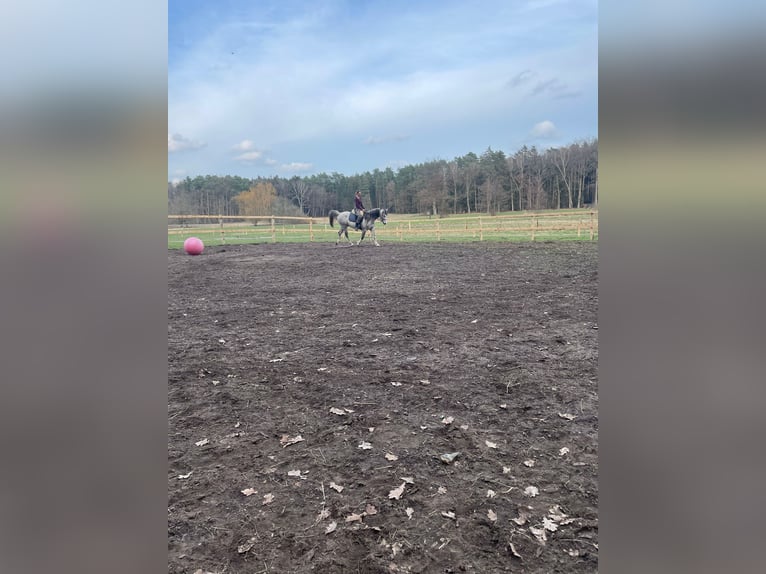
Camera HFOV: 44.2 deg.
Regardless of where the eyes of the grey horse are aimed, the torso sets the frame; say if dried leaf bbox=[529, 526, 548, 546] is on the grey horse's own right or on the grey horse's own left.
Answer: on the grey horse's own right

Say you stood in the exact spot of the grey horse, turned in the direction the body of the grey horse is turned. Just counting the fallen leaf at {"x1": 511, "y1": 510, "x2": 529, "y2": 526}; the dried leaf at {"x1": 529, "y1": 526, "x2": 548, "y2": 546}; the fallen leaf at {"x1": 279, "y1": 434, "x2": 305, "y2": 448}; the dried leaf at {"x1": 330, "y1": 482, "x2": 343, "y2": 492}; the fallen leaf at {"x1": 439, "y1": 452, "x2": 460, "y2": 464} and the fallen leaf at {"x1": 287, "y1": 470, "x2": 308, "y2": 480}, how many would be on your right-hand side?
6

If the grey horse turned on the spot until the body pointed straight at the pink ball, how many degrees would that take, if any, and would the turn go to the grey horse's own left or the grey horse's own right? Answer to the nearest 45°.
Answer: approximately 180°

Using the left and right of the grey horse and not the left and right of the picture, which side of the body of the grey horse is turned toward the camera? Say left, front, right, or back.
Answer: right

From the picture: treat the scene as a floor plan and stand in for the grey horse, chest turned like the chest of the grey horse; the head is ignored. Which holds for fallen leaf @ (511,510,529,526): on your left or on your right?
on your right

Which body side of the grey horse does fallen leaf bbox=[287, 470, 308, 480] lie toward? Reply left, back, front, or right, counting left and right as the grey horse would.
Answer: right

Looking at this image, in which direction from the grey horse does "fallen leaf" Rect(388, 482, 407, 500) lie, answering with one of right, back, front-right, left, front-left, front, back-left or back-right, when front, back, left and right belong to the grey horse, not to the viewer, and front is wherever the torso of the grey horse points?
right

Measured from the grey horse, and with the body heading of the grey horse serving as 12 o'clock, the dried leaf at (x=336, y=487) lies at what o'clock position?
The dried leaf is roughly at 3 o'clock from the grey horse.

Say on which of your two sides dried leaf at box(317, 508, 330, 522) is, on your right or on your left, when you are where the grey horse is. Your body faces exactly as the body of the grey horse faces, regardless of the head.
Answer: on your right

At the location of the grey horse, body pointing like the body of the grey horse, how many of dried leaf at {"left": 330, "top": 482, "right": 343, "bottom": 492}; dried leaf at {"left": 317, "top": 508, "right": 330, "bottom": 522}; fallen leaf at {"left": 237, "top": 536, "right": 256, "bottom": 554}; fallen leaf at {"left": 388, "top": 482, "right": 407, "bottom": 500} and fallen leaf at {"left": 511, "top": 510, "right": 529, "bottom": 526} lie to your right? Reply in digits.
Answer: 5

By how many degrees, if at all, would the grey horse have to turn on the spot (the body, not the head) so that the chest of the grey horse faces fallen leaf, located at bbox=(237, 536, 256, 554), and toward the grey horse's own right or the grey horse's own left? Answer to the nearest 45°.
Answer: approximately 90° to the grey horse's own right
